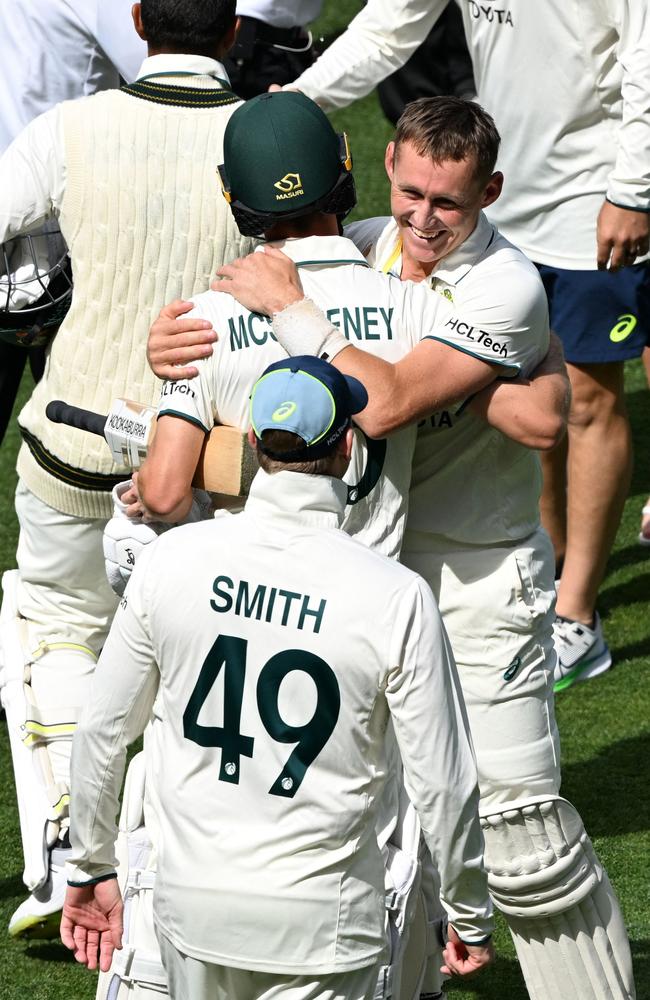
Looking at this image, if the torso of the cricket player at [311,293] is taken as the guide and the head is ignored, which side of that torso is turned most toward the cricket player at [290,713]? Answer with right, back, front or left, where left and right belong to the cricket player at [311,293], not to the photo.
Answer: back

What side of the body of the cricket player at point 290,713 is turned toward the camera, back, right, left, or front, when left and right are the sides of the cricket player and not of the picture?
back

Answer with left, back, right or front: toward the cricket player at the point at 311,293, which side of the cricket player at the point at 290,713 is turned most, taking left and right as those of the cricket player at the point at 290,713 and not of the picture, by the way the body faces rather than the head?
front

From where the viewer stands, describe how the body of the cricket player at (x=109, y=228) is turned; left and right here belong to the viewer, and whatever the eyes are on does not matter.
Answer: facing away from the viewer

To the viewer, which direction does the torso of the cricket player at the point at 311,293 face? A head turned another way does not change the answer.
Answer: away from the camera

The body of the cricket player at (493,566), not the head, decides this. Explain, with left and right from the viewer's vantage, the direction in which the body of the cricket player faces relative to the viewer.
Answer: facing the viewer and to the left of the viewer

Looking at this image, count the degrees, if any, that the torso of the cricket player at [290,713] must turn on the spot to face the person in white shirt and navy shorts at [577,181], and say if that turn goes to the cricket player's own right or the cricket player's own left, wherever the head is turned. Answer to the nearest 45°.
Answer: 0° — they already face them

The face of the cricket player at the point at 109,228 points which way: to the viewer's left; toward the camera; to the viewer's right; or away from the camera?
away from the camera

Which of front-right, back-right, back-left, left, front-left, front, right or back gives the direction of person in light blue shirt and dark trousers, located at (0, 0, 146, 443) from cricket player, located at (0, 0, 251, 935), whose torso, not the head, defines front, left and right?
front

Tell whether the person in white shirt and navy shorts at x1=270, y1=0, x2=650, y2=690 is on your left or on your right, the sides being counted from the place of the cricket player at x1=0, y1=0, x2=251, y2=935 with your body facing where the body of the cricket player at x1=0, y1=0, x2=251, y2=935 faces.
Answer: on your right

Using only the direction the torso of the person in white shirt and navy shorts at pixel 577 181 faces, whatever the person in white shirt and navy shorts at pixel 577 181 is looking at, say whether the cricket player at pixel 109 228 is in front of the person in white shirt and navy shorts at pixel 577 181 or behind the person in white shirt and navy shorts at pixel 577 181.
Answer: in front

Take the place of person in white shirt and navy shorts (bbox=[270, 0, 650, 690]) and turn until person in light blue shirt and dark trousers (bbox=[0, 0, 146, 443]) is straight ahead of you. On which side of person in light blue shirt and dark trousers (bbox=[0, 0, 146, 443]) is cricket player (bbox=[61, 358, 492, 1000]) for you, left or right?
left

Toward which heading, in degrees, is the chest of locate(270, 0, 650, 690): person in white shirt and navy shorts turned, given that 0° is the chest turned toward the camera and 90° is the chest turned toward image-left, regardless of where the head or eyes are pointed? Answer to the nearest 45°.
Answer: approximately 45°

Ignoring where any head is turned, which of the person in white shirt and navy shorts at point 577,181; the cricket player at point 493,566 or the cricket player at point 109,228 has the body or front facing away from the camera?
the cricket player at point 109,228

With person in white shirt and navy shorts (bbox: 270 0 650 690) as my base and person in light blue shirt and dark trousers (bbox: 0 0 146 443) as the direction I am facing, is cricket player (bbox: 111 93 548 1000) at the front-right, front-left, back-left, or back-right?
front-left
